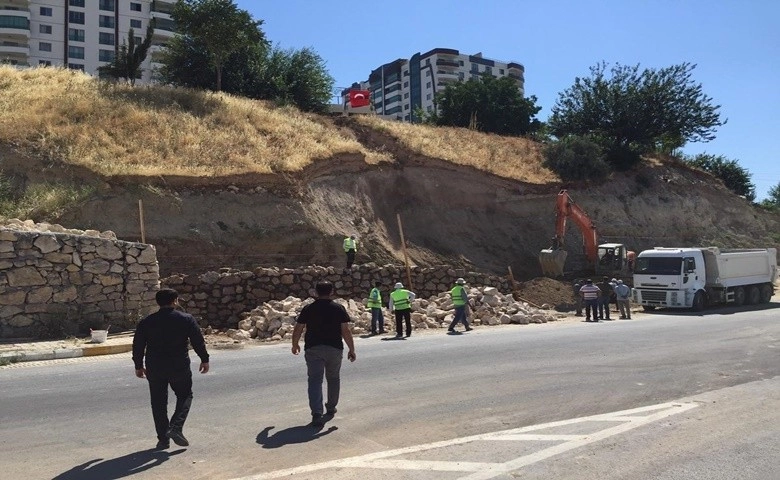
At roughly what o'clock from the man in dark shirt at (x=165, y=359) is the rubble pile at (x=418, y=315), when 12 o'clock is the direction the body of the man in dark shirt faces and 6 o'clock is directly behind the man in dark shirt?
The rubble pile is roughly at 1 o'clock from the man in dark shirt.

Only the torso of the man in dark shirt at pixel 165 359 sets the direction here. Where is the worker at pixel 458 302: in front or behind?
in front

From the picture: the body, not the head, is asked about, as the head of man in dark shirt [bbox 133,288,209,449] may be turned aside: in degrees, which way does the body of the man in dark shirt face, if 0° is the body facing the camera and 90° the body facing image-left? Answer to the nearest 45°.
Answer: approximately 180°

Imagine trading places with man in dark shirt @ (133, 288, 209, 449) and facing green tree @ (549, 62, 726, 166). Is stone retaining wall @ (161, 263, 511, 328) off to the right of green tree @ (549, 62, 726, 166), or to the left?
left

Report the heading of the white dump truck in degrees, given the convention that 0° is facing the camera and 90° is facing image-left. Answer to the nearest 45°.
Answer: approximately 45°

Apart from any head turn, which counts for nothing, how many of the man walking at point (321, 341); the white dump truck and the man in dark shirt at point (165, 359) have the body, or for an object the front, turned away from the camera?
2

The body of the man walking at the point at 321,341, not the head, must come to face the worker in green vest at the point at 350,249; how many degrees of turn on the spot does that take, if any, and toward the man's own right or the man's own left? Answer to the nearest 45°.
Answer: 0° — they already face them

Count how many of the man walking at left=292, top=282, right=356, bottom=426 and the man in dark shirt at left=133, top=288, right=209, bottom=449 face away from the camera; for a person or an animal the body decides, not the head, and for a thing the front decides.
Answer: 2

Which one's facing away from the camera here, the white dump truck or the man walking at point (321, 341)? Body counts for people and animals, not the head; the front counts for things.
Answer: the man walking

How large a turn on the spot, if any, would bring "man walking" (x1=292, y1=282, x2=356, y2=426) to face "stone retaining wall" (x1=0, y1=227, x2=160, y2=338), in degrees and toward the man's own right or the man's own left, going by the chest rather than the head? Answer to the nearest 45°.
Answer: approximately 45° to the man's own left

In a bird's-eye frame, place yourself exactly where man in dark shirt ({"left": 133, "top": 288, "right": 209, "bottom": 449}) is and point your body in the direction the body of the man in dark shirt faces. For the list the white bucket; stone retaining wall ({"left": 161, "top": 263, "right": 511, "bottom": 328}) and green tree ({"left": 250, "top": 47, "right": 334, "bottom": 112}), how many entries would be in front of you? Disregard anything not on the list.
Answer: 3

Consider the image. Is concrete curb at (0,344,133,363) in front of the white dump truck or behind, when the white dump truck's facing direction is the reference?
in front

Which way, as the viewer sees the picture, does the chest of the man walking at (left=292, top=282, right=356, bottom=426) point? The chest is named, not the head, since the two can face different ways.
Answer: away from the camera
